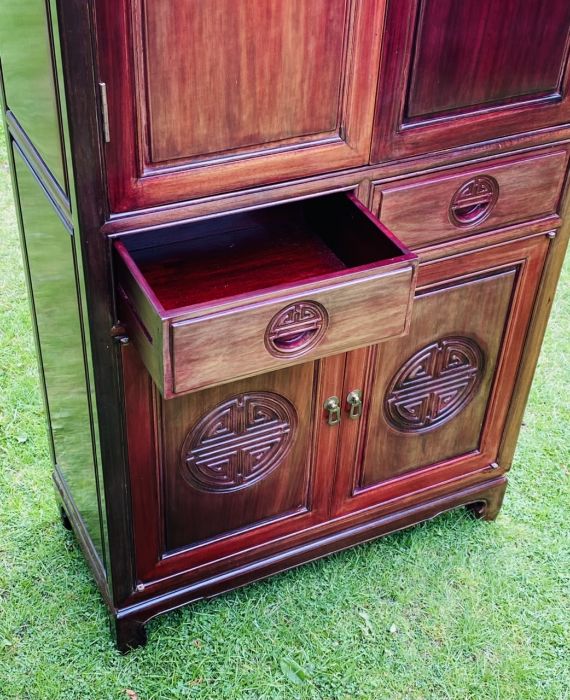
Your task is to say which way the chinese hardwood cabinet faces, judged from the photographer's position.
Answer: facing the viewer and to the right of the viewer
